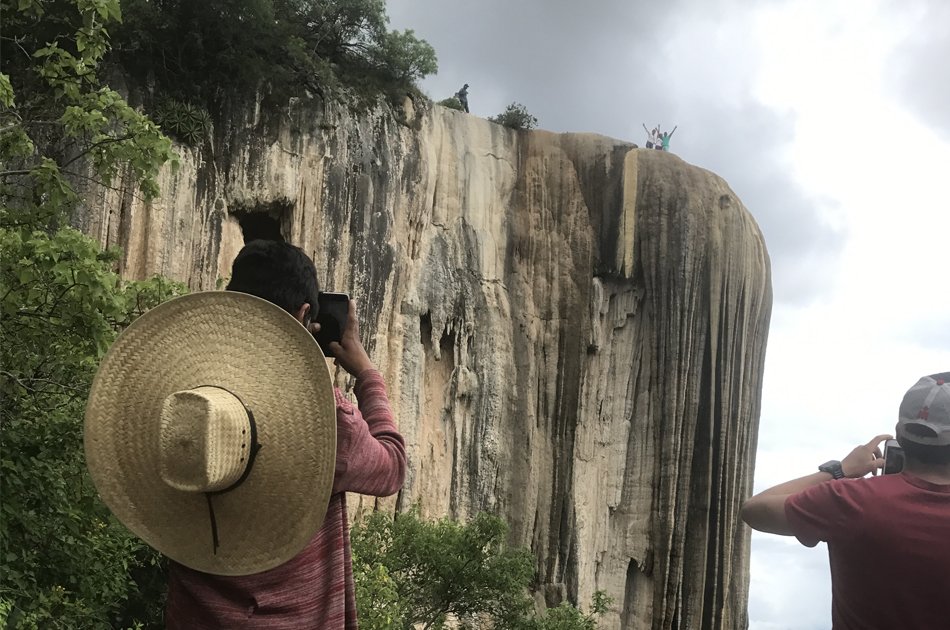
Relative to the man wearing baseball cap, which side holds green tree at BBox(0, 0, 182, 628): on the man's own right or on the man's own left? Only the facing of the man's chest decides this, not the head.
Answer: on the man's own left

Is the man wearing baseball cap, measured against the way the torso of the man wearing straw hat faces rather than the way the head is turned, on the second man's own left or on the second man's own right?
on the second man's own right

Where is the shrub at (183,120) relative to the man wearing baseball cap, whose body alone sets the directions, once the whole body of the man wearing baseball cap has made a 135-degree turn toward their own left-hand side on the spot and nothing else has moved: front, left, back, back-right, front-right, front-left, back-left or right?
right

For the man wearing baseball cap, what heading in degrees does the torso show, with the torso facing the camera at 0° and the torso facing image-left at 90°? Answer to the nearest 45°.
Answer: approximately 180°

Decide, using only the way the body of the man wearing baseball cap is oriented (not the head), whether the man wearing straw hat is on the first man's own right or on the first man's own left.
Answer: on the first man's own left

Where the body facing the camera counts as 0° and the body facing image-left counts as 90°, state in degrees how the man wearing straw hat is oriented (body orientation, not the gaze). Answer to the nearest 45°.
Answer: approximately 225°

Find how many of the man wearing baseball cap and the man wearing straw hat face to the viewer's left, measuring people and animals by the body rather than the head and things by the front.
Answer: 0

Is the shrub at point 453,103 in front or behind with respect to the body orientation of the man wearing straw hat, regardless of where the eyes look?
in front

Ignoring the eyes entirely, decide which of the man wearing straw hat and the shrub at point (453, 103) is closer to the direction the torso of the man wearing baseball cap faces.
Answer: the shrub

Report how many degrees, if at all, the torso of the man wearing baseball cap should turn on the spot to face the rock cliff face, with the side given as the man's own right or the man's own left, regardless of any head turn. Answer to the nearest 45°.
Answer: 0° — they already face it
